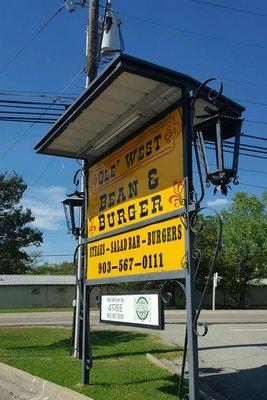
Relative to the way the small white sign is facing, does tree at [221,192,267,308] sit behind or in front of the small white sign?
behind

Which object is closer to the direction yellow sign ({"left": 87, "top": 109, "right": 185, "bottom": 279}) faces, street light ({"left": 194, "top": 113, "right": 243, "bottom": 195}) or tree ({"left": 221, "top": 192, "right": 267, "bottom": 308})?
the street light

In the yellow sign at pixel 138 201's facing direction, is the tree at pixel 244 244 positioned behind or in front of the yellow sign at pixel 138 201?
behind

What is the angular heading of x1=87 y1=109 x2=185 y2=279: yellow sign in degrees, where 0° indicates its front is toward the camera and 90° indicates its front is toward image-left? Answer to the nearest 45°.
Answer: approximately 45°

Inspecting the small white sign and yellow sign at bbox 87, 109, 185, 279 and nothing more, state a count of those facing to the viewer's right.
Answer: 0

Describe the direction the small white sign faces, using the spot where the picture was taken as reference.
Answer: facing the viewer and to the left of the viewer

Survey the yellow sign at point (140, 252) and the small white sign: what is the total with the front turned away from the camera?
0

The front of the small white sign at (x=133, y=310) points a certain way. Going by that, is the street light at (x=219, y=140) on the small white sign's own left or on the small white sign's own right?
on the small white sign's own left
